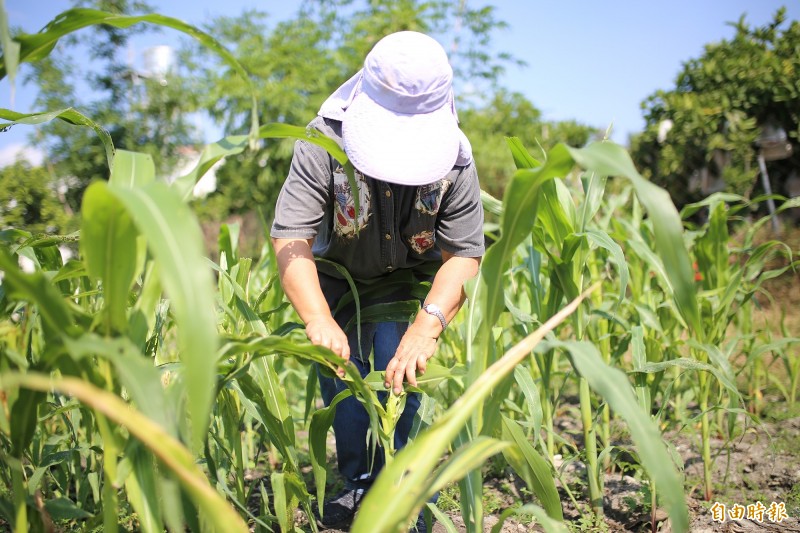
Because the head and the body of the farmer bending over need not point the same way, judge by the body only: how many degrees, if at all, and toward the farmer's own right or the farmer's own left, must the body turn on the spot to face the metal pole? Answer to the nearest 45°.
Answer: approximately 135° to the farmer's own left

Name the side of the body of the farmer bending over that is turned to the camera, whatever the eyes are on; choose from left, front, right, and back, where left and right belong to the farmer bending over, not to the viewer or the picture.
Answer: front
